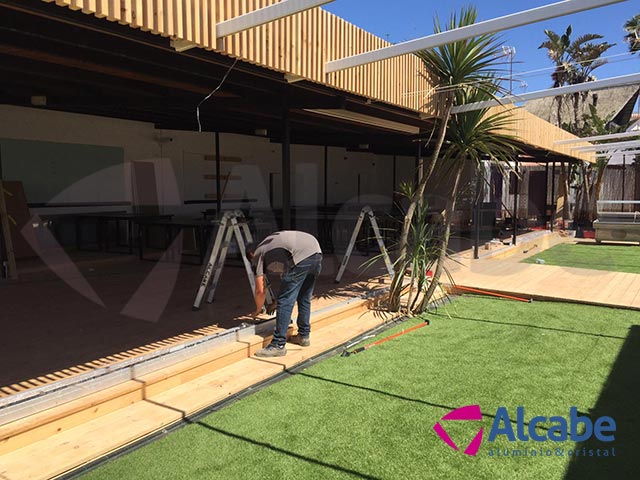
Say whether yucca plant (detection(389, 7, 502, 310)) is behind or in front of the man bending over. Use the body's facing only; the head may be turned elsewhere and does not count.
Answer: behind

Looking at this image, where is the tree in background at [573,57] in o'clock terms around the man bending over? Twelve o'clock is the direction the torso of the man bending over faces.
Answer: The tree in background is roughly at 4 o'clock from the man bending over.

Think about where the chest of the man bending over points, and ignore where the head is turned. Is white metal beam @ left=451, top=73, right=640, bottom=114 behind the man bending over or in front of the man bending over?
behind

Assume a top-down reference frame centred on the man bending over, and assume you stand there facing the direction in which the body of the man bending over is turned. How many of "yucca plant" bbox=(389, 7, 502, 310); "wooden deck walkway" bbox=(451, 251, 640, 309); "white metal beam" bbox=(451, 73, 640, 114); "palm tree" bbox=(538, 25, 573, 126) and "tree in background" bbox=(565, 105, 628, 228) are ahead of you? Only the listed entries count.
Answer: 0

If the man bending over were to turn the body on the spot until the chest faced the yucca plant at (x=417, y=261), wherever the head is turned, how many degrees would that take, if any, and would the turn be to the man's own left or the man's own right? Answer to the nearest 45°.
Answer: approximately 135° to the man's own right

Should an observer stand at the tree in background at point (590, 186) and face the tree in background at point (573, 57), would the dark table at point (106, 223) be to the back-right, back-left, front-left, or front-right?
back-left

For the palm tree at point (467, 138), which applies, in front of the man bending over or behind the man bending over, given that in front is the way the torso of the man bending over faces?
behind

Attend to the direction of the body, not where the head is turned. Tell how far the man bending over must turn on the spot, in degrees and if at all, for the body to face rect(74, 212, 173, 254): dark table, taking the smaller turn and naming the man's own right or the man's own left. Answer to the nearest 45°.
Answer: approximately 45° to the man's own right

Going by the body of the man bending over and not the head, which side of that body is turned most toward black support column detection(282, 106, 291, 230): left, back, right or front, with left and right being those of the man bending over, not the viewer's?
right

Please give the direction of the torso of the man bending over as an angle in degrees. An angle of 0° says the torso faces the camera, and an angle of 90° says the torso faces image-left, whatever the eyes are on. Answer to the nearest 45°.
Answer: approximately 90°

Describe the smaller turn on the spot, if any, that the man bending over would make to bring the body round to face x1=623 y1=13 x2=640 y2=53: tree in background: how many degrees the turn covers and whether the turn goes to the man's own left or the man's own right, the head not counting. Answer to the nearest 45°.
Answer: approximately 135° to the man's own right

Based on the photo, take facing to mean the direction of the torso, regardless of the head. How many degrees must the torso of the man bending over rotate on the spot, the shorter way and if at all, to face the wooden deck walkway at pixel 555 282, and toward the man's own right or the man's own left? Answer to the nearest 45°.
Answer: approximately 135° to the man's own right

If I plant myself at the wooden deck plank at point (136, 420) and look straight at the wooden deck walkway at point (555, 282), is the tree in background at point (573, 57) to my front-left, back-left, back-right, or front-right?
front-left
